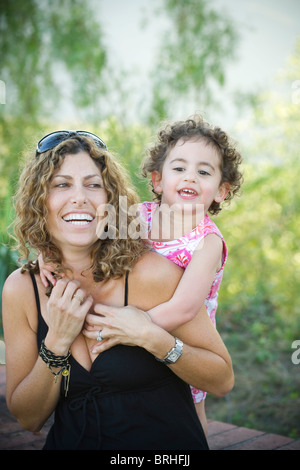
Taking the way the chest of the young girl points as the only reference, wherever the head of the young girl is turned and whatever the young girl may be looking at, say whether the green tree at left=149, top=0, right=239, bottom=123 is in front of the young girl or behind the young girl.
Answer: behind

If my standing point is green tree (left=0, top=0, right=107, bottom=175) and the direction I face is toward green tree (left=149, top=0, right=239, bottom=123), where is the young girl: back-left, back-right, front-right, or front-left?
front-right

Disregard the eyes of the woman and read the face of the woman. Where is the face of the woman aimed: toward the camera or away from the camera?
toward the camera

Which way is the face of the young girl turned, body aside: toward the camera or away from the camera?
toward the camera

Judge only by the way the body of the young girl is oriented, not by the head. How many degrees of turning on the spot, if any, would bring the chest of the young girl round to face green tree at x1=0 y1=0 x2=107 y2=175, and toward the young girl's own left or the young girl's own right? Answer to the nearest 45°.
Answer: approximately 135° to the young girl's own right

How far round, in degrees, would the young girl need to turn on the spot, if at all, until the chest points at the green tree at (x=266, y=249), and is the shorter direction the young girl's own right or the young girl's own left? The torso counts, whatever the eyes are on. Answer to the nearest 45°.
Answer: approximately 135° to the young girl's own right

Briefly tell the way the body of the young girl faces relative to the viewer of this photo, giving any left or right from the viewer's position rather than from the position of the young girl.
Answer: facing the viewer and to the left of the viewer

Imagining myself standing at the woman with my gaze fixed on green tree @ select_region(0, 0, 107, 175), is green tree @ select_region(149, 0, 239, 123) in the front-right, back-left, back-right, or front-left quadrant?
front-right
